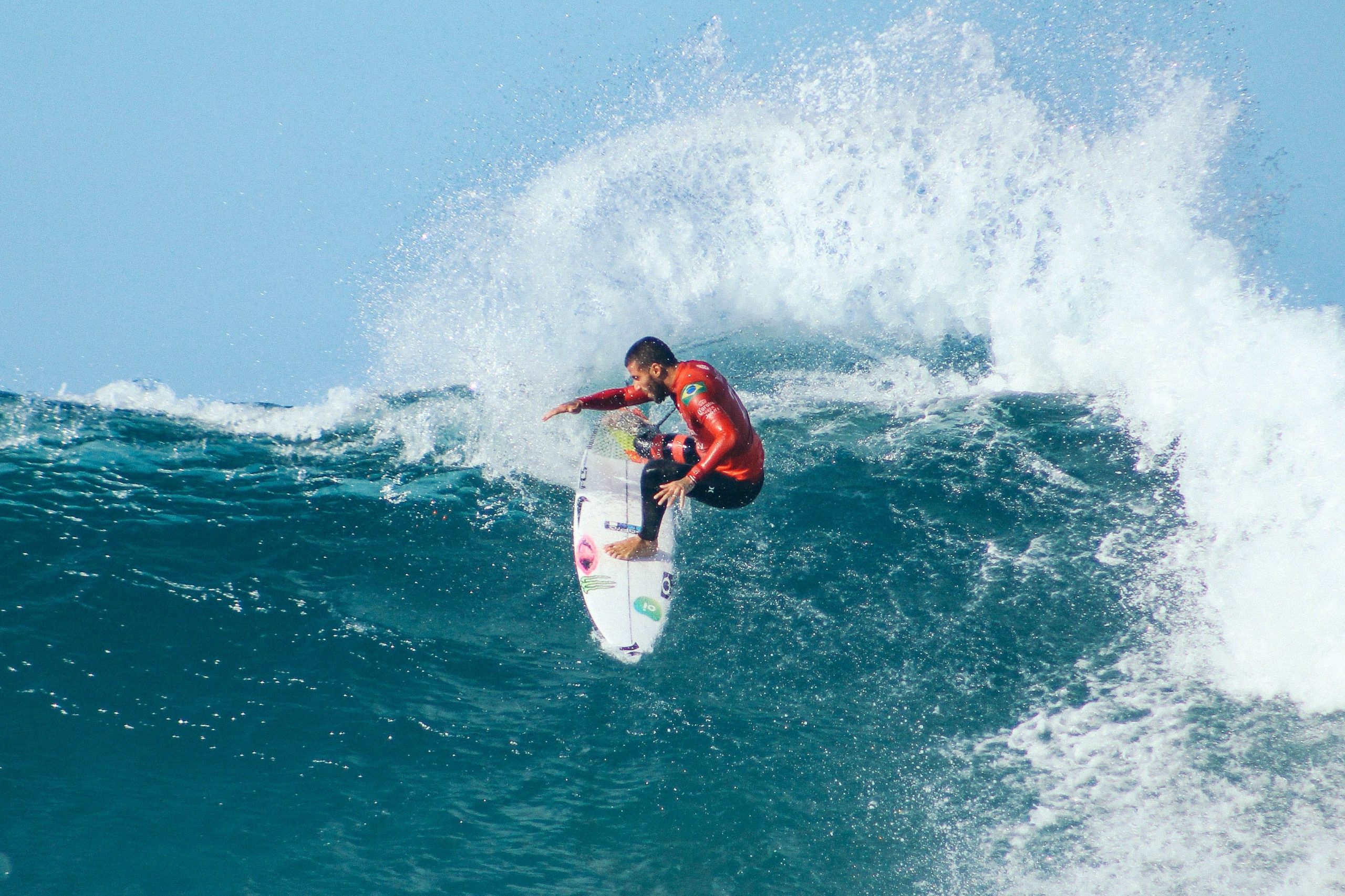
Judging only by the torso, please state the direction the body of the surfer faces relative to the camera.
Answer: to the viewer's left

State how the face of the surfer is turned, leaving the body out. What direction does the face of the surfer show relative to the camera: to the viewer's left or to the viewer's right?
to the viewer's left
